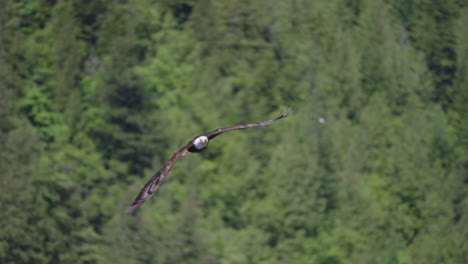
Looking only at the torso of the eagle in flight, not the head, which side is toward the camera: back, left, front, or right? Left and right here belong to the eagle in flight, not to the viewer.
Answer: front
